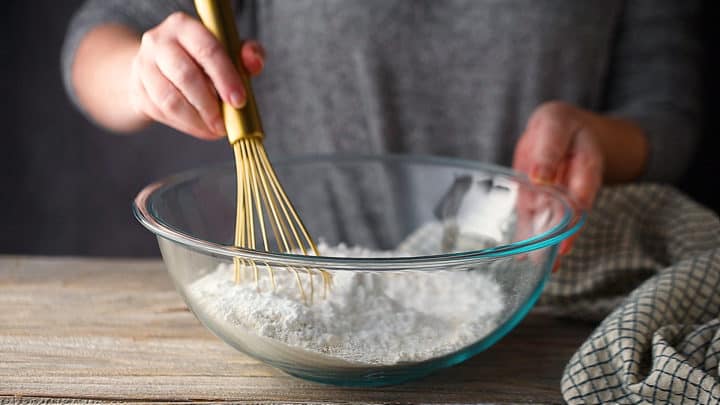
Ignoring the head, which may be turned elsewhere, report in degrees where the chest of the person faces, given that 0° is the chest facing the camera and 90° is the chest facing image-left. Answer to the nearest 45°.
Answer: approximately 0°

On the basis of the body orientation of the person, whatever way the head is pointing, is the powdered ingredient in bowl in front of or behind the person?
in front
